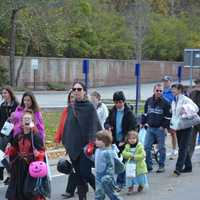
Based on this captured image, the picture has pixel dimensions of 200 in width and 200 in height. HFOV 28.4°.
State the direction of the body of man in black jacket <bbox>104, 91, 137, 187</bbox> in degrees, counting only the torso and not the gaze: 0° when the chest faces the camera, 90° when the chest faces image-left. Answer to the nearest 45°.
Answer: approximately 0°

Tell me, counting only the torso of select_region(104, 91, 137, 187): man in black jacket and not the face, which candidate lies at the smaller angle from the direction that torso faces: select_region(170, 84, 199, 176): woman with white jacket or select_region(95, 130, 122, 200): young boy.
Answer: the young boy

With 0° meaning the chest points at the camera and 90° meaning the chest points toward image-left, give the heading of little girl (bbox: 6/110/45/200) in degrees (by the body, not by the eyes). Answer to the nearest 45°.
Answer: approximately 0°

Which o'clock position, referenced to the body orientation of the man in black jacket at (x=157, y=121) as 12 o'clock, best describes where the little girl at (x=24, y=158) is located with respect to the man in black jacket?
The little girl is roughly at 1 o'clock from the man in black jacket.

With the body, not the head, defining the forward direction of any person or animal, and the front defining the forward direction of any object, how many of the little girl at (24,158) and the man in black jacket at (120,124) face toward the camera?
2

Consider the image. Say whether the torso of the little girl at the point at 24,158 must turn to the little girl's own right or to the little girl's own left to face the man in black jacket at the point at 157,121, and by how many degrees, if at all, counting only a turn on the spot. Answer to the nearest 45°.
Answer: approximately 135° to the little girl's own left
